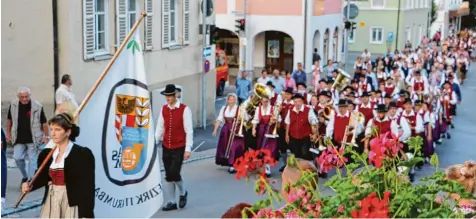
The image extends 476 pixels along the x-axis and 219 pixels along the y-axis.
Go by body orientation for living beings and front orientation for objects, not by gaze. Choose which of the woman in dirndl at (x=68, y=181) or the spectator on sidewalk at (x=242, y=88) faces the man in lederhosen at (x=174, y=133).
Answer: the spectator on sidewalk

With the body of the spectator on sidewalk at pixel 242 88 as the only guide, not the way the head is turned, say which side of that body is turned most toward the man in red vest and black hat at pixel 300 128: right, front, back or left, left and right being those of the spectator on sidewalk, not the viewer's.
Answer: front

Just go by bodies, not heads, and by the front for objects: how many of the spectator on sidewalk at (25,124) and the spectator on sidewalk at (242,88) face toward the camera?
2

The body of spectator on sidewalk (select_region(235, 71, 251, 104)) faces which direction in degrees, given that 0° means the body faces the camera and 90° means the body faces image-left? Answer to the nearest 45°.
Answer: approximately 0°

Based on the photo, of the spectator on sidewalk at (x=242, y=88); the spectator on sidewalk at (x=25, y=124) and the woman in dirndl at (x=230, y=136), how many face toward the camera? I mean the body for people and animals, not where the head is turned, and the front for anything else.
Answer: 3

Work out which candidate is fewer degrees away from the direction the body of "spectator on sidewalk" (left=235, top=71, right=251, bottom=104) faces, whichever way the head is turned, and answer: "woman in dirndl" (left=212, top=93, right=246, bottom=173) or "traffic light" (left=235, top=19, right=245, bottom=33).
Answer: the woman in dirndl

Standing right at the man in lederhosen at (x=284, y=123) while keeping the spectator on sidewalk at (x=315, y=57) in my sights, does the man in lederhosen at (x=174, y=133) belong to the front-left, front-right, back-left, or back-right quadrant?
back-left

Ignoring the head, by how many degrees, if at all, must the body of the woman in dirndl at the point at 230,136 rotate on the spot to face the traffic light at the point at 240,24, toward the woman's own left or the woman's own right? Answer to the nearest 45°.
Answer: approximately 180°

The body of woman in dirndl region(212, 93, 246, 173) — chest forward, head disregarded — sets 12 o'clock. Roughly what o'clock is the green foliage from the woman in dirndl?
The green foliage is roughly at 12 o'clock from the woman in dirndl.
